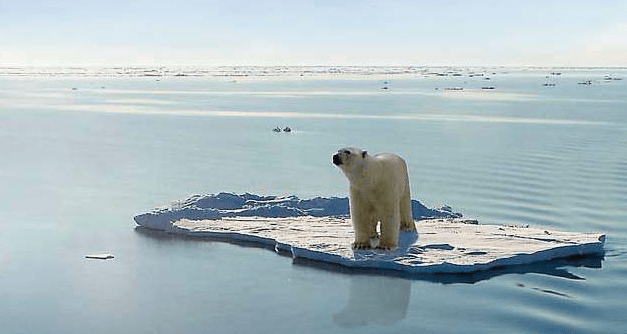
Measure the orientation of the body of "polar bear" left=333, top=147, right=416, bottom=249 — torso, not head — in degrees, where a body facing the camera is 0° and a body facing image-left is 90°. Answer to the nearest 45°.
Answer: approximately 45°

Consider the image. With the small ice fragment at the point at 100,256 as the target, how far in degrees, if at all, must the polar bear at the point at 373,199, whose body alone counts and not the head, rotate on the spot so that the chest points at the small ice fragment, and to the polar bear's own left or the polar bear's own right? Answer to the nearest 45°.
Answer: approximately 45° to the polar bear's own right
